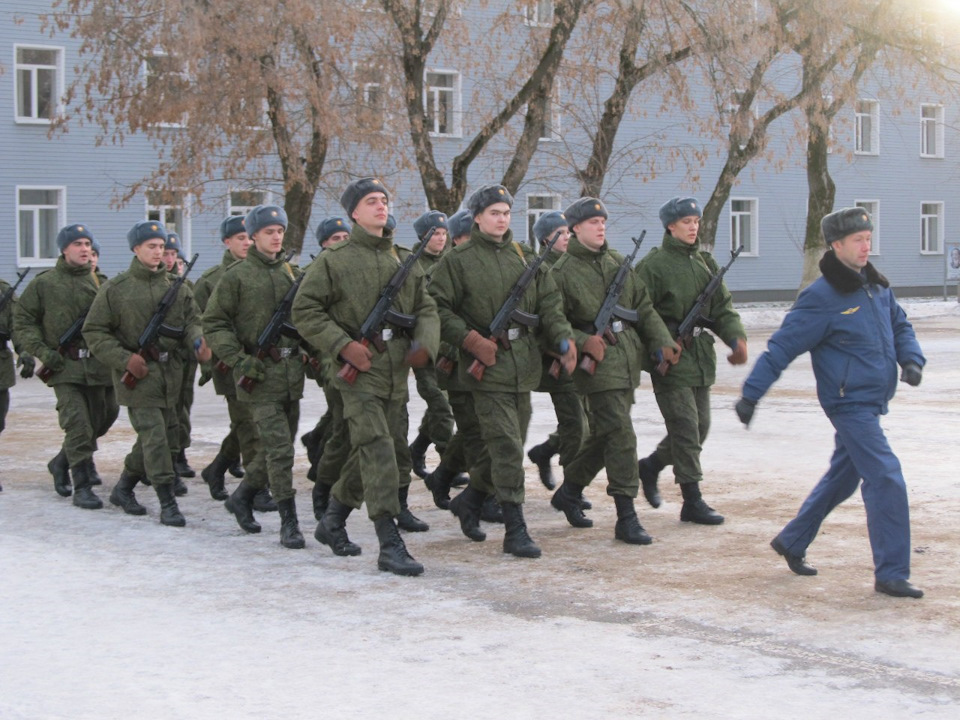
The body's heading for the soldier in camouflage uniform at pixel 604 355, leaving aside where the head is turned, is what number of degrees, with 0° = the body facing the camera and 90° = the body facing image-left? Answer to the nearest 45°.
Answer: approximately 315°

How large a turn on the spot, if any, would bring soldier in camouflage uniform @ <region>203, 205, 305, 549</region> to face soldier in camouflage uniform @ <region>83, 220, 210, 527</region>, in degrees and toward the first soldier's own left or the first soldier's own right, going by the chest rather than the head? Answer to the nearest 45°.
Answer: approximately 180°

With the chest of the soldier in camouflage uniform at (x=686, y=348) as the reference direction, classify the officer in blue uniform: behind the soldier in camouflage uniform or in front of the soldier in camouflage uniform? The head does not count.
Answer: in front

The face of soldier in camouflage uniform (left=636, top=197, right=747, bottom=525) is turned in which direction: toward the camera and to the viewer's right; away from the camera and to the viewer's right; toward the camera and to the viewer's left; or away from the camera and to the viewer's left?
toward the camera and to the viewer's right

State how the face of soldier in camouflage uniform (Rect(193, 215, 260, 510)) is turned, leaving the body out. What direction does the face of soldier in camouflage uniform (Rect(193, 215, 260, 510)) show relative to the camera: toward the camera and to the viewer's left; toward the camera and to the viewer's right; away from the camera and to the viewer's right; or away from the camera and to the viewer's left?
toward the camera and to the viewer's right

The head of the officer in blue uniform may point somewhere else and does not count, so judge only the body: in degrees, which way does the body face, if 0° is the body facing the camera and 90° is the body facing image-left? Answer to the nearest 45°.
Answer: approximately 315°

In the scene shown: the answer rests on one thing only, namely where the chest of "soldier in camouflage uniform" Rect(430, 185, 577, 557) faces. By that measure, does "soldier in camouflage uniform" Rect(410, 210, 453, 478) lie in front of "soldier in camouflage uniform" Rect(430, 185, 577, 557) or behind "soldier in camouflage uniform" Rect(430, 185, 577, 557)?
behind

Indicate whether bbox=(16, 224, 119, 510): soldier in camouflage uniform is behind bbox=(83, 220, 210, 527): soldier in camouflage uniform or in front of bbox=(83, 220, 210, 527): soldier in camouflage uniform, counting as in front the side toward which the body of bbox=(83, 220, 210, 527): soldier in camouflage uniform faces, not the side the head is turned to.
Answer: behind

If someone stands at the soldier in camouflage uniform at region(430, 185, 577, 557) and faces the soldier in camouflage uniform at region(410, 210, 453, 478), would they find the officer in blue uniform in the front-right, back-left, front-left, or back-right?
back-right
